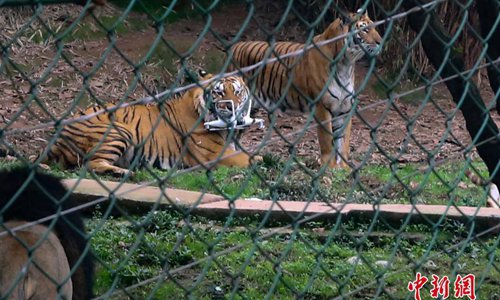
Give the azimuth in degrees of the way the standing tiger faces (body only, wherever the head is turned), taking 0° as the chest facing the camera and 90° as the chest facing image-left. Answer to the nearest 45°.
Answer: approximately 315°

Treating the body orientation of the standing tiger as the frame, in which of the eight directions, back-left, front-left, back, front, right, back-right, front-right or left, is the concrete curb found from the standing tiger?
front-right

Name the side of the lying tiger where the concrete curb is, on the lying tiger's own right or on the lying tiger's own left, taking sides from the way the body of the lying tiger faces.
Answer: on the lying tiger's own right

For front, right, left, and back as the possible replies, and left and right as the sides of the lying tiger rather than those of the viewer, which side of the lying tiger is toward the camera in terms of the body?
right
